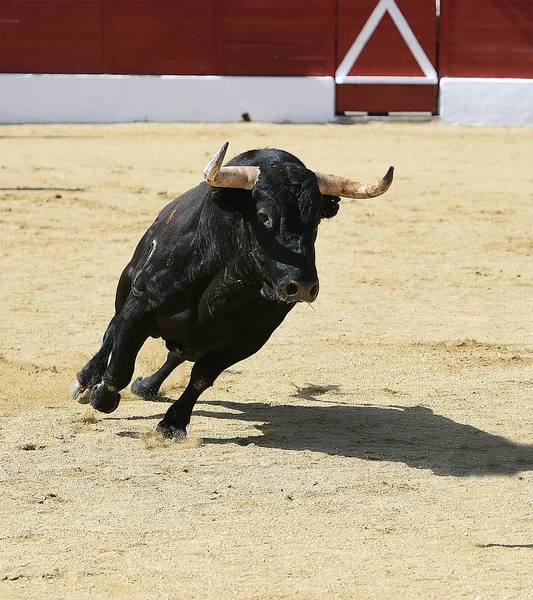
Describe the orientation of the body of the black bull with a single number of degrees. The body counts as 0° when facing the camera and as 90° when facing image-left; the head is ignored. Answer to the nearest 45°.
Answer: approximately 315°
